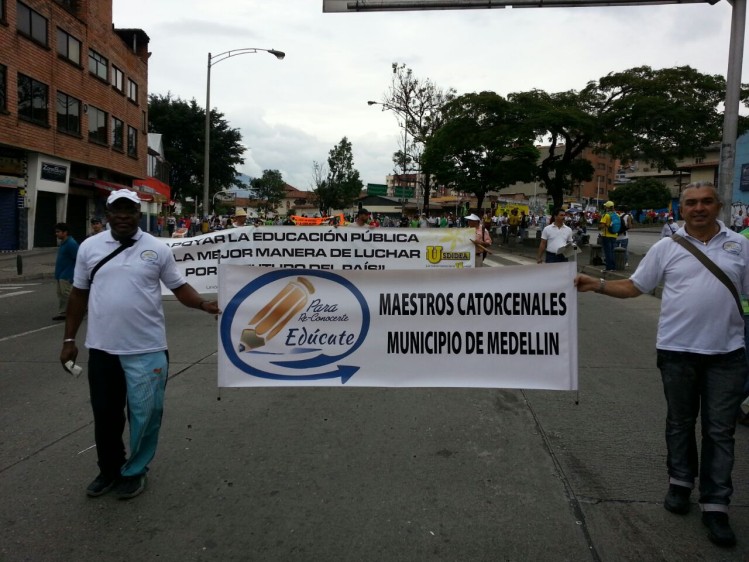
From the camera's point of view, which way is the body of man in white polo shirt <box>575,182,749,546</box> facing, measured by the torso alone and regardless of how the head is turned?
toward the camera

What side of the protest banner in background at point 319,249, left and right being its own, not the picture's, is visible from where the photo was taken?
front

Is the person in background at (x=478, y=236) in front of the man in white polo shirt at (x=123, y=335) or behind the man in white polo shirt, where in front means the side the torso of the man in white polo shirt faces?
behind

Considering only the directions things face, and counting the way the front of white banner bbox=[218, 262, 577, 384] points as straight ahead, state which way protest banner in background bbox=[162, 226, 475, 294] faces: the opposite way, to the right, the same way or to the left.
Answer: the same way

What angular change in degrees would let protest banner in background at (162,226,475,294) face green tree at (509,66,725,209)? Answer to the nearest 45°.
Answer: approximately 135° to its left

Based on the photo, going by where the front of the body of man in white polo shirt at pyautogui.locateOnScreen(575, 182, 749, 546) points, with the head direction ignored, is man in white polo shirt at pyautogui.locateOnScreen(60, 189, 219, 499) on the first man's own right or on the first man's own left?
on the first man's own right

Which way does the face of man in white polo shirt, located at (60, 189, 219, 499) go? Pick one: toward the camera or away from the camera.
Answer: toward the camera

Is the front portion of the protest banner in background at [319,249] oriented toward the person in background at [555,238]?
no

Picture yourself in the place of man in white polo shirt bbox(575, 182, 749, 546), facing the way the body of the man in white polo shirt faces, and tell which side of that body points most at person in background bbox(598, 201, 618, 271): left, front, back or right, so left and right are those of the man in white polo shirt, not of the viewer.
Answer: back

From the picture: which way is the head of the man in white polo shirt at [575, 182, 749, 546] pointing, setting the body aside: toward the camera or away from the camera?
toward the camera

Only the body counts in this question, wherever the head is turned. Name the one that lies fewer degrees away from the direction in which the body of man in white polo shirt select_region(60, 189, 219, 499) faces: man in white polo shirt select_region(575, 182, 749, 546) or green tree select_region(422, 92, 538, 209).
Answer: the man in white polo shirt

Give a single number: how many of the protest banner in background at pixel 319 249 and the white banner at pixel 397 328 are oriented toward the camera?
2

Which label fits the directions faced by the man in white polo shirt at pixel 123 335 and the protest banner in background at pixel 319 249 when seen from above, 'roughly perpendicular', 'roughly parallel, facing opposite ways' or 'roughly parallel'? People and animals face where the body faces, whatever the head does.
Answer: roughly parallel

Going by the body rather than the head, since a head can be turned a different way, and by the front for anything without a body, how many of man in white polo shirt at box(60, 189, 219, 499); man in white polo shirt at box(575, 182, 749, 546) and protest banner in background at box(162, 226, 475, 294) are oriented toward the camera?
3

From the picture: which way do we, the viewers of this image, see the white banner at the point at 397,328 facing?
facing the viewer

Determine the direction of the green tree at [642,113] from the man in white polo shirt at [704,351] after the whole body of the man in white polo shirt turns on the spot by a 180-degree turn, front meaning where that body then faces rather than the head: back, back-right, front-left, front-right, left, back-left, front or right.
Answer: front

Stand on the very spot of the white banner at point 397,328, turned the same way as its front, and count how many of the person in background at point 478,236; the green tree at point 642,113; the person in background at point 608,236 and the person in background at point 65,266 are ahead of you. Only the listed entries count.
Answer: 0
